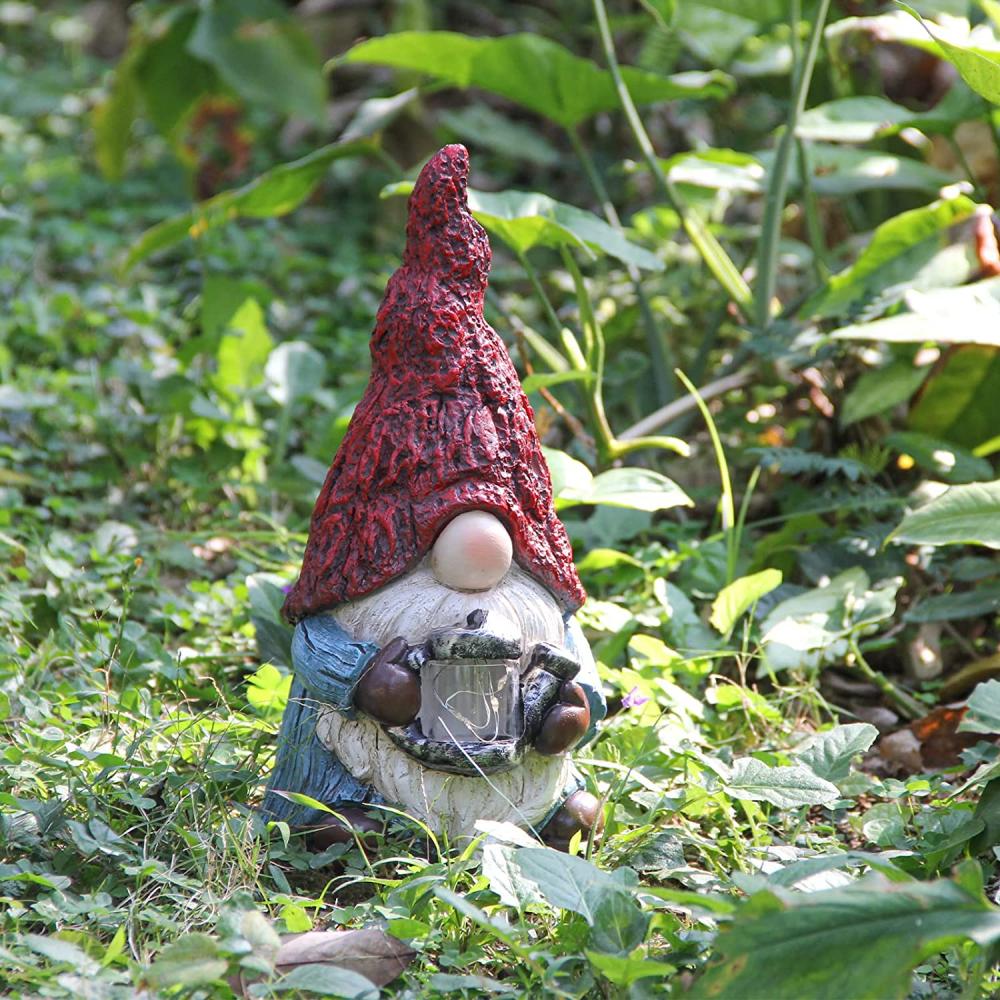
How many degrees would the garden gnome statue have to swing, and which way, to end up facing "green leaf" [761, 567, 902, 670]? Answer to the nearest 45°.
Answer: approximately 90° to its left

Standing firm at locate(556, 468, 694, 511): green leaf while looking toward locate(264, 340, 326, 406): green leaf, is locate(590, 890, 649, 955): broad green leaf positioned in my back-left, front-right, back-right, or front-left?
back-left

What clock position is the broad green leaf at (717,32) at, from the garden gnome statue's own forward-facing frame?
The broad green leaf is roughly at 8 o'clock from the garden gnome statue.

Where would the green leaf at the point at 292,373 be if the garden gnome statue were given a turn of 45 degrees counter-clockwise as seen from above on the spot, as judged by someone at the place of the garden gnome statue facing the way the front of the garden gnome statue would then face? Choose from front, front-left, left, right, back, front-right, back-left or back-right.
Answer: left

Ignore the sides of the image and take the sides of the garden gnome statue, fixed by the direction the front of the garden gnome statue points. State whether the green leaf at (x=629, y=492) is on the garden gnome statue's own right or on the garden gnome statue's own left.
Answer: on the garden gnome statue's own left

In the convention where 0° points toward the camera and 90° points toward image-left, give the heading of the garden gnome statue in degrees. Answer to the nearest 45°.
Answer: approximately 315°

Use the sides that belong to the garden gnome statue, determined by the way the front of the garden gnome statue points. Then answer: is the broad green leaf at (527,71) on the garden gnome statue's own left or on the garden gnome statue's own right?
on the garden gnome statue's own left
